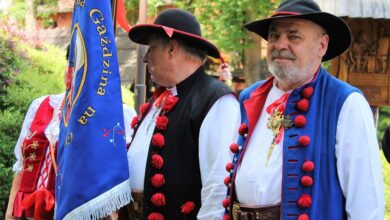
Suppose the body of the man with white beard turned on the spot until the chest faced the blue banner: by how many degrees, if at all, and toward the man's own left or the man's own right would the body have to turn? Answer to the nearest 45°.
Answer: approximately 45° to the man's own right

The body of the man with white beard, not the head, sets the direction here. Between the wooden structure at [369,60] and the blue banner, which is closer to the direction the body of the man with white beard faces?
the blue banner

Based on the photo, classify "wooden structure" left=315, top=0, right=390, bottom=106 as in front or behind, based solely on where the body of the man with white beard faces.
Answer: behind

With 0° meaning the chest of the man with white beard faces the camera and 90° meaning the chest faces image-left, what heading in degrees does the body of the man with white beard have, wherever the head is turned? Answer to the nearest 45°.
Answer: approximately 45°
